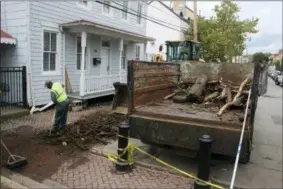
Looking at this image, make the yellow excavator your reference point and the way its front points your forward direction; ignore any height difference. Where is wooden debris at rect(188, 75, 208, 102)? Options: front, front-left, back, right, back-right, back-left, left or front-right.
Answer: front-left

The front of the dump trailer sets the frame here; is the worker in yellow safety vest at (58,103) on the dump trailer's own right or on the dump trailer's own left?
on the dump trailer's own left

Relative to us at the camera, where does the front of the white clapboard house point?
facing the viewer and to the right of the viewer

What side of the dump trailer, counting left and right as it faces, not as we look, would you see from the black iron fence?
left

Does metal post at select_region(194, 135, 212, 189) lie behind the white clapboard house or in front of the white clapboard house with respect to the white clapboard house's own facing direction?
in front

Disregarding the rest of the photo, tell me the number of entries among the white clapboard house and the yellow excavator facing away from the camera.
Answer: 0

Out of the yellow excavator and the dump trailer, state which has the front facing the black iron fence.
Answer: the yellow excavator

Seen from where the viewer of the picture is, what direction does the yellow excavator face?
facing the viewer and to the left of the viewer

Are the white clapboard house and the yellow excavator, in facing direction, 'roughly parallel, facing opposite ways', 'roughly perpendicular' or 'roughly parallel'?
roughly perpendicular

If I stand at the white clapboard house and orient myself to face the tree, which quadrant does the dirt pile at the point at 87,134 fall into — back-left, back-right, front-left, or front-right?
back-right

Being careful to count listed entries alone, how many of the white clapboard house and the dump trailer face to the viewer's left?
0

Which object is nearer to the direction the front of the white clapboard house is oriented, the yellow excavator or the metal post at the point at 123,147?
the metal post

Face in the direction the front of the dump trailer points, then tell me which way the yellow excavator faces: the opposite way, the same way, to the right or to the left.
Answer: the opposite way

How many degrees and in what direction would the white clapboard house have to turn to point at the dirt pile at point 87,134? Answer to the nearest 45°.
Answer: approximately 45° to its right

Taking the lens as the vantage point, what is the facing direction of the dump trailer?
facing away from the viewer and to the right of the viewer

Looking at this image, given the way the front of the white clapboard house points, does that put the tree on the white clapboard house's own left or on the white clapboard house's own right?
on the white clapboard house's own left
